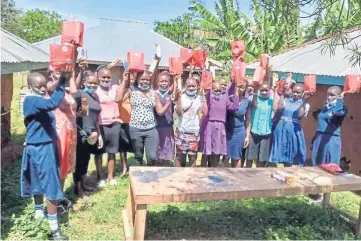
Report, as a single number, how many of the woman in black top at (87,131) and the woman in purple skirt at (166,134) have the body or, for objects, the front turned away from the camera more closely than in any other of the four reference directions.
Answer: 0

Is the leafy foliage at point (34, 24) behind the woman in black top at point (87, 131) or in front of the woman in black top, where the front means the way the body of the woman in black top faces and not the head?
behind

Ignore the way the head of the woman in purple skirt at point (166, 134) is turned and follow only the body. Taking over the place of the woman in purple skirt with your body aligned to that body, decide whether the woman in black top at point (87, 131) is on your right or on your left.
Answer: on your right

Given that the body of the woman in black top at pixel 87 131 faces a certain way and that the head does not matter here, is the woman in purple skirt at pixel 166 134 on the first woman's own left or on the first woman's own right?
on the first woman's own left

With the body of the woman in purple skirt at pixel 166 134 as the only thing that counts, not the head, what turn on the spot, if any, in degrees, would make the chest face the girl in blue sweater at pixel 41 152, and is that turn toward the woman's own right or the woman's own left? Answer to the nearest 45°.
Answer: approximately 45° to the woman's own right

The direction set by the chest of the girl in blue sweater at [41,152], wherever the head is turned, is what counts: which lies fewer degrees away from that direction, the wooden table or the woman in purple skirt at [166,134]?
the wooden table

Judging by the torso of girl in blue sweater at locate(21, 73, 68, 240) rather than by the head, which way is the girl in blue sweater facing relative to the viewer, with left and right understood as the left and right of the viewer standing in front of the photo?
facing the viewer and to the right of the viewer

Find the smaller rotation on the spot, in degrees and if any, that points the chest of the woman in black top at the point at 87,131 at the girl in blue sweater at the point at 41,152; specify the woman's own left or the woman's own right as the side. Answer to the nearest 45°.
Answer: approximately 45° to the woman's own right

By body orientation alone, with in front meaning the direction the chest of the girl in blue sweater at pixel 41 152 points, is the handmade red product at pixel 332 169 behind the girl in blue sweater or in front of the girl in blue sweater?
in front

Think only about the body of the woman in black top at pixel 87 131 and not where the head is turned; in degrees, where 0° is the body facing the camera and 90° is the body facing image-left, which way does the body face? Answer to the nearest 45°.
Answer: approximately 315°

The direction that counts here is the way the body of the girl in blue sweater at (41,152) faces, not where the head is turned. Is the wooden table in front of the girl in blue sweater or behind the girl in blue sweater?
in front

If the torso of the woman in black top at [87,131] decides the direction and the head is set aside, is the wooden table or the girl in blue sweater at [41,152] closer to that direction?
the wooden table

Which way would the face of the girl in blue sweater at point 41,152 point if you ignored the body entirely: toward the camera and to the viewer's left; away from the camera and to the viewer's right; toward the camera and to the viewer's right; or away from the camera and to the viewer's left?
toward the camera and to the viewer's right

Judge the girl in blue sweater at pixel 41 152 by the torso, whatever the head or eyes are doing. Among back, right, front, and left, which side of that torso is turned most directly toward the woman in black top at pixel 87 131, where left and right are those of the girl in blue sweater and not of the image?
left
